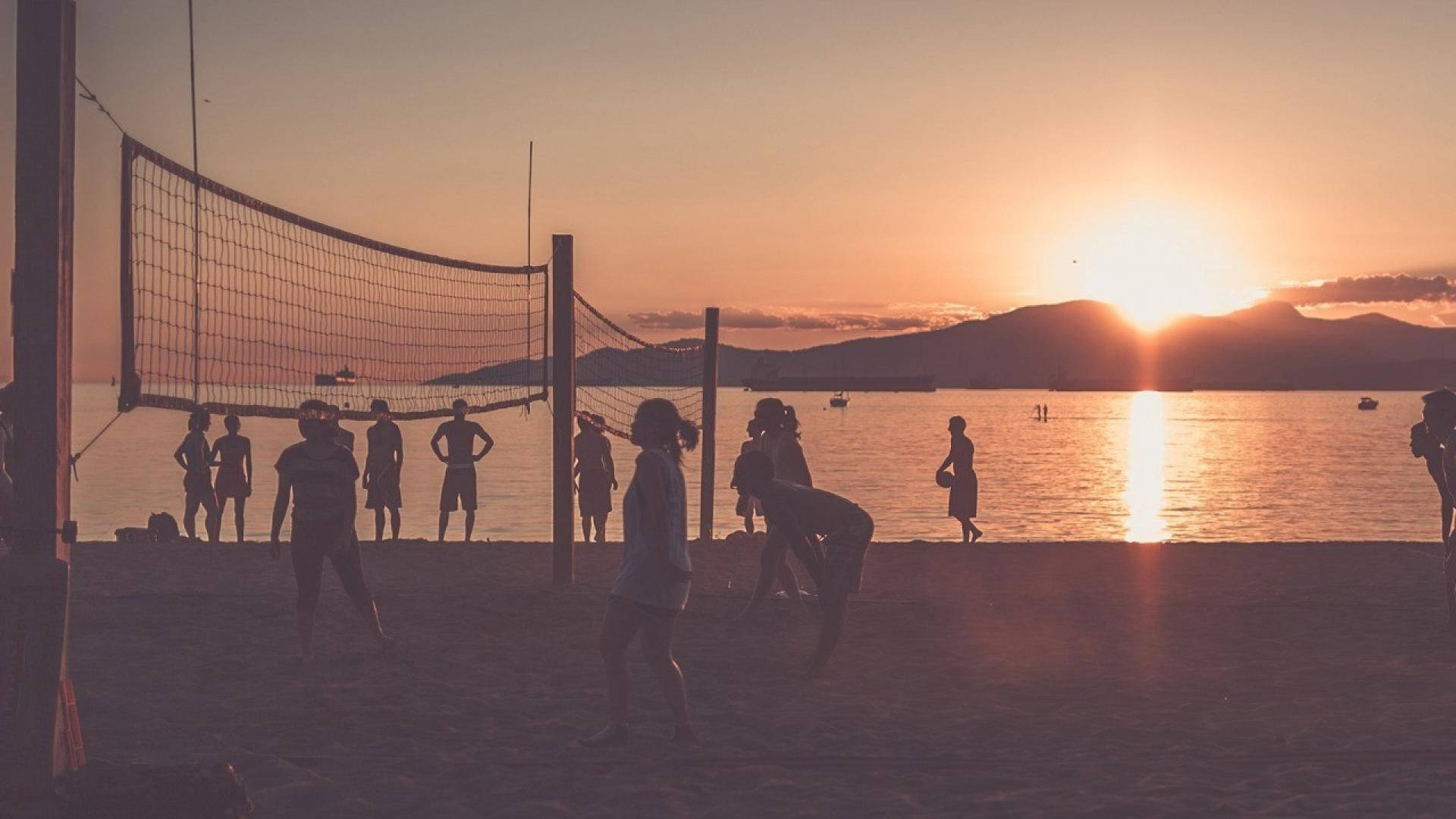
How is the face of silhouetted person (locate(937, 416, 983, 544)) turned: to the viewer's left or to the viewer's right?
to the viewer's left

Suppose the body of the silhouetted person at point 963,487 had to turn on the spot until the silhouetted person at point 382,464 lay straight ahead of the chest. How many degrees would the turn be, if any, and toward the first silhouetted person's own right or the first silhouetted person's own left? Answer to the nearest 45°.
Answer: approximately 45° to the first silhouetted person's own left

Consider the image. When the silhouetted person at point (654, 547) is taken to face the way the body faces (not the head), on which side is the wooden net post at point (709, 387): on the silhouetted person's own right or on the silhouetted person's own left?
on the silhouetted person's own right

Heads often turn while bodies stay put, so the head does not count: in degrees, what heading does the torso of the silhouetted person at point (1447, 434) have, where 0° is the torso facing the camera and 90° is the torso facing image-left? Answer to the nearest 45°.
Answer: approximately 90°

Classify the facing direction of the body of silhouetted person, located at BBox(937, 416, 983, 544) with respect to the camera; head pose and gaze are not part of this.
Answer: to the viewer's left
